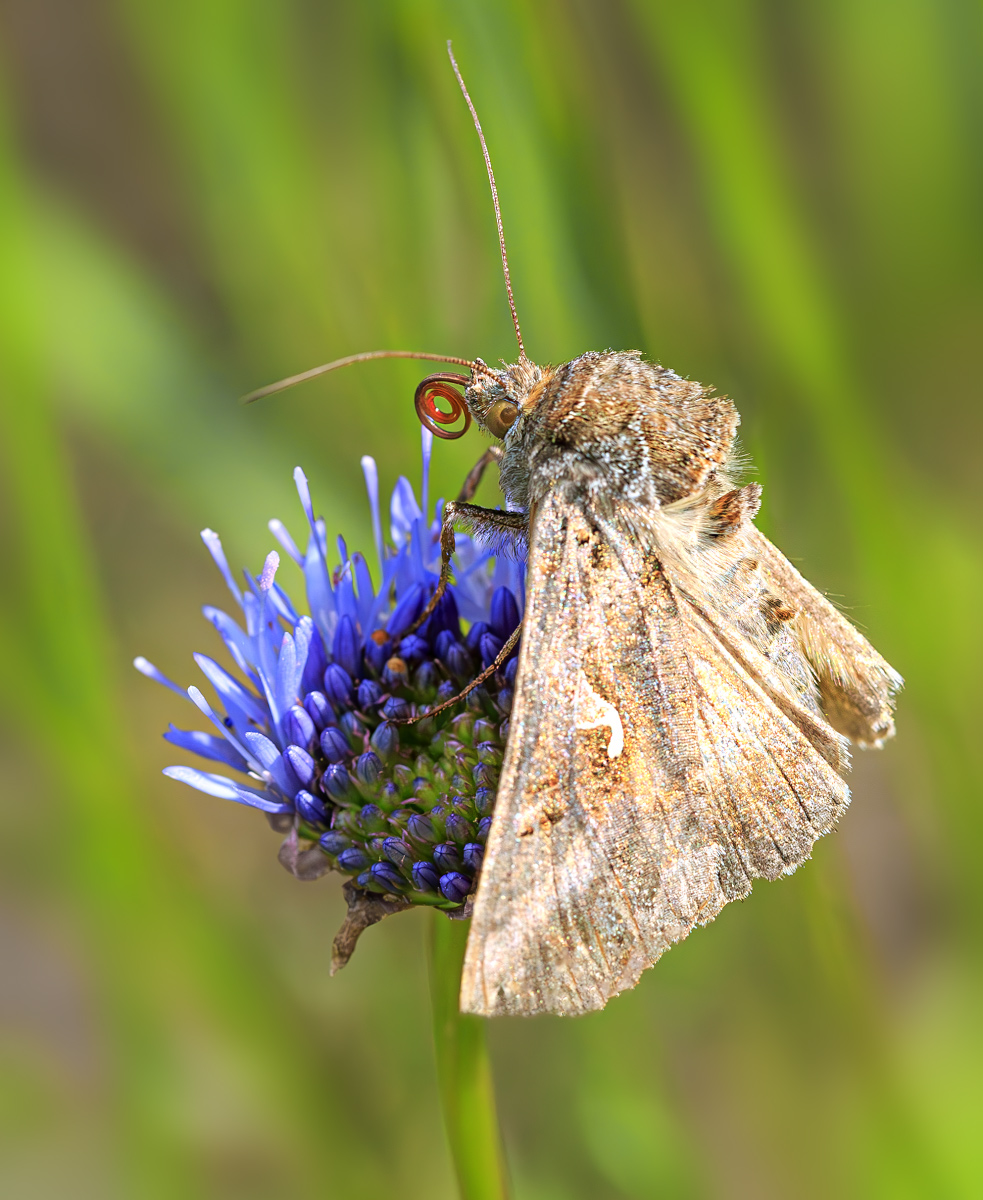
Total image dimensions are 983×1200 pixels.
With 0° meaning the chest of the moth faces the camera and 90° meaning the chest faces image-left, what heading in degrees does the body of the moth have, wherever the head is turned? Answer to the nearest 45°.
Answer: approximately 90°
